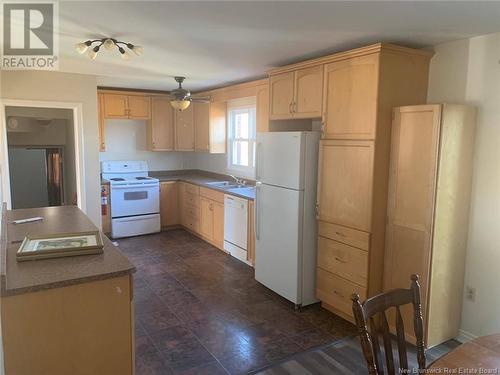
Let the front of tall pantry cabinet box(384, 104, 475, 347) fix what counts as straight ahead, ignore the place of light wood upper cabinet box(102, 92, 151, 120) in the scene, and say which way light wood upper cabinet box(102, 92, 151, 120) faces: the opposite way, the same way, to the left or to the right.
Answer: to the left

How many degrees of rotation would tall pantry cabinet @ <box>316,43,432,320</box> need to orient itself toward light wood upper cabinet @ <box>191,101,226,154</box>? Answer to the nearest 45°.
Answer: approximately 90° to its right

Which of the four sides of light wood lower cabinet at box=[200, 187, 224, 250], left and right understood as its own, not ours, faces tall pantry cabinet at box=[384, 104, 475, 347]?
left

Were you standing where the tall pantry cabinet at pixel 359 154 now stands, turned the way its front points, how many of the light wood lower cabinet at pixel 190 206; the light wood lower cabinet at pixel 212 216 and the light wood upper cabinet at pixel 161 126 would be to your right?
3

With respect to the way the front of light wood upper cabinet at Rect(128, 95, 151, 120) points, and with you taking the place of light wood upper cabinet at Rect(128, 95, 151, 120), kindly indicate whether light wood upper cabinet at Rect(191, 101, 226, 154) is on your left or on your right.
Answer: on your left

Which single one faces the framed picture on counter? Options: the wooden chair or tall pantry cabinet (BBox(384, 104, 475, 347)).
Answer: the tall pantry cabinet

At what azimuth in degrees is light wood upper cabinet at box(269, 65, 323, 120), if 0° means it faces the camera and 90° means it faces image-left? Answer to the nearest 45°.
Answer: approximately 45°
